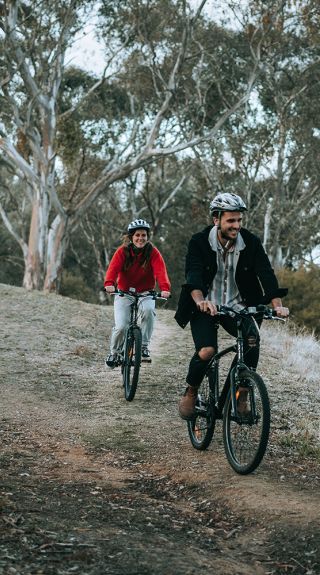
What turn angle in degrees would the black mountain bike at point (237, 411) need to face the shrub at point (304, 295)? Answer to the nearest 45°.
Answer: approximately 135° to its left

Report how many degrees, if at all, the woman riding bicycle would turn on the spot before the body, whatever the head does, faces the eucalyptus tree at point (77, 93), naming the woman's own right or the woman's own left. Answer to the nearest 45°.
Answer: approximately 180°

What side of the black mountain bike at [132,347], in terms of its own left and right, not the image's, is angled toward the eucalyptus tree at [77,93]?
back

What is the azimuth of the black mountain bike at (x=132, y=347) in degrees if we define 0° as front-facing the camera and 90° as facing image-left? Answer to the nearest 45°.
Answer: approximately 0°

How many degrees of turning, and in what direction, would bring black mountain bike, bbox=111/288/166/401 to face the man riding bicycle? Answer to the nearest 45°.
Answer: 0° — it already faces them

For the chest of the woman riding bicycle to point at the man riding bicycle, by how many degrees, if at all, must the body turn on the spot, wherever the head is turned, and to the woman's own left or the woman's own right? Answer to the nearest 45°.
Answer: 0° — they already face them

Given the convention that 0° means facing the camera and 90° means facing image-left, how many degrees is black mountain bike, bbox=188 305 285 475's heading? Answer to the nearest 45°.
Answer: approximately 315°
